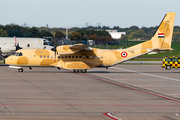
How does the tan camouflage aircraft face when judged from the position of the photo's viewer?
facing to the left of the viewer
